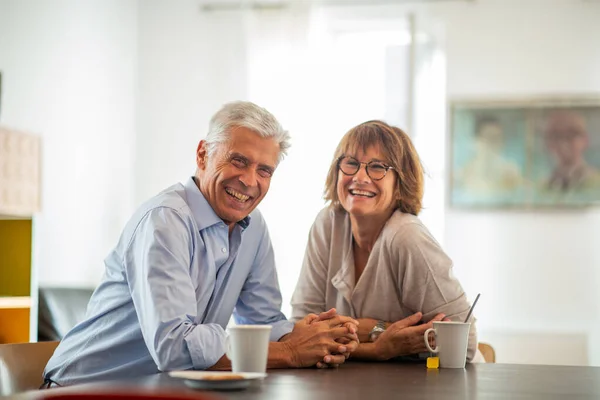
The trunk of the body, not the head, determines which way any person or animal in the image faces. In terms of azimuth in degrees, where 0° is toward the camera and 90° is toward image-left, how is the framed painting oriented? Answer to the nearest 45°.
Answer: approximately 0°

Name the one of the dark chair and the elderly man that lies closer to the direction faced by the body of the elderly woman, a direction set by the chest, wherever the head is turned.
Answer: the elderly man

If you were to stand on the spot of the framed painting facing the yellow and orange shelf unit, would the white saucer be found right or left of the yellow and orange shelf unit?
left

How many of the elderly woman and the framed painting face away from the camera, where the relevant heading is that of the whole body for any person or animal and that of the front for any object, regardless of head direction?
0

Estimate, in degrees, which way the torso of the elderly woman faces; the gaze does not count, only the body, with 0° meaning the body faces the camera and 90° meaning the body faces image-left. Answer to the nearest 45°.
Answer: approximately 45°

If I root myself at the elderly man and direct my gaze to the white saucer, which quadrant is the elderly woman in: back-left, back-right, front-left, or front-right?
back-left

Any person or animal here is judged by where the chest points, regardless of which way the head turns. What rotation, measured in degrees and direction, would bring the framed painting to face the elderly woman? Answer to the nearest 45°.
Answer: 0° — it already faces them

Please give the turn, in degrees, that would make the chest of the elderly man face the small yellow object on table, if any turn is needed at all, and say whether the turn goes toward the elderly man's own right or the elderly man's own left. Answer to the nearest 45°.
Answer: approximately 45° to the elderly man's own left
